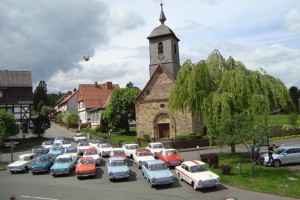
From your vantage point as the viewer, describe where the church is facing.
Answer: facing the viewer

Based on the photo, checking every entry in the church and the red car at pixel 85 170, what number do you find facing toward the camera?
2

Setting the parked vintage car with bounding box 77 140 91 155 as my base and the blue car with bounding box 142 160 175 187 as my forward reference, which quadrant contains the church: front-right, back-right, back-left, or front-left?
back-left

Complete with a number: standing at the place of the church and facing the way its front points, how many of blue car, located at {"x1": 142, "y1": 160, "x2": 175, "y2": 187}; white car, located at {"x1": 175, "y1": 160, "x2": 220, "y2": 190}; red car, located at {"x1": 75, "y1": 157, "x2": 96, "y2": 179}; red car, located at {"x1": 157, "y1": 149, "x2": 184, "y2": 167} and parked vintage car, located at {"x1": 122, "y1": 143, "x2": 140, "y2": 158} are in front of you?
5

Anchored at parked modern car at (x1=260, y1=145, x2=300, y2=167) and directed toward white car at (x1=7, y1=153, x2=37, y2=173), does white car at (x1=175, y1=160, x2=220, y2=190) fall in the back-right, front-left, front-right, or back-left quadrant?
front-left

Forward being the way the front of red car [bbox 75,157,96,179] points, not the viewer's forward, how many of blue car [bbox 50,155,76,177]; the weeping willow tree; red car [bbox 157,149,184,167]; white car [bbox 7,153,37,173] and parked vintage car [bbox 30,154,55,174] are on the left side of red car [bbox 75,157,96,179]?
2

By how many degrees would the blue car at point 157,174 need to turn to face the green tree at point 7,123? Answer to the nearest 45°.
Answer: approximately 180°

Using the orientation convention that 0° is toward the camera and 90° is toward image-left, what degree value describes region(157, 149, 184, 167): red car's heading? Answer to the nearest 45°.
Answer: approximately 315°

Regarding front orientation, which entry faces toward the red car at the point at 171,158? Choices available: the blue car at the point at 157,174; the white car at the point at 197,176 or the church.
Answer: the church

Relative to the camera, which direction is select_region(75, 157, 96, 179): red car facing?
toward the camera

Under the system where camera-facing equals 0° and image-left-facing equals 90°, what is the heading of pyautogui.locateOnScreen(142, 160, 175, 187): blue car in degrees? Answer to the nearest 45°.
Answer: approximately 315°

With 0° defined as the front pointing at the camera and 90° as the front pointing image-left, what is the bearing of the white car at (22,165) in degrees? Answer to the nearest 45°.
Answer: approximately 45°

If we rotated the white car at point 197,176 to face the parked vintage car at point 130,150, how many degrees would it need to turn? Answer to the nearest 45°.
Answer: approximately 180°

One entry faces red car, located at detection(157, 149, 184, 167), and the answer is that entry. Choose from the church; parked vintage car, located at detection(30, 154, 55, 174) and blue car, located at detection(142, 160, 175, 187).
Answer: the church

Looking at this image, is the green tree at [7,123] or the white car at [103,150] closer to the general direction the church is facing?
the white car

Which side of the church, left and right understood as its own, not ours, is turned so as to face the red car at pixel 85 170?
front

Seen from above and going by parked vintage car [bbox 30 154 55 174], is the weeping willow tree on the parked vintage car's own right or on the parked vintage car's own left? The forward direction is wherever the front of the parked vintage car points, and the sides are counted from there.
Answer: on the parked vintage car's own left

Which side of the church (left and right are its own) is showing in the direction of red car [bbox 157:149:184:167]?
front

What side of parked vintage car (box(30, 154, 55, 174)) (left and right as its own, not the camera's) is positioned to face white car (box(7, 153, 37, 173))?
right

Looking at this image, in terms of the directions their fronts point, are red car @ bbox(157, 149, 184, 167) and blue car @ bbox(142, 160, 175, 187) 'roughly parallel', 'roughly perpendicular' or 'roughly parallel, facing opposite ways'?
roughly parallel
